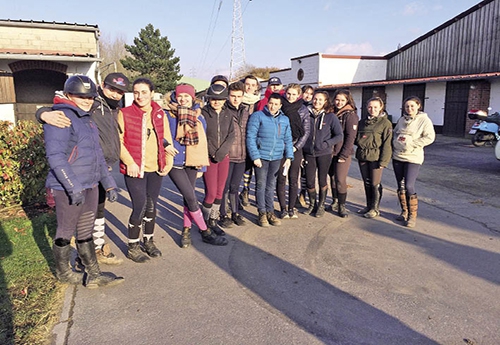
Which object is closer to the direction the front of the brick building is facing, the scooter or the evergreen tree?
the scooter

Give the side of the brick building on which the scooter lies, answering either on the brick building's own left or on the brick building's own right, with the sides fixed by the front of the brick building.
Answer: on the brick building's own left

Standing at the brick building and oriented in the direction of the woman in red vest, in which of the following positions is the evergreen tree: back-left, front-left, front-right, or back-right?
back-left

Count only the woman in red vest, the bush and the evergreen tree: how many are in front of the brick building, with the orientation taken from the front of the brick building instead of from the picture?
2

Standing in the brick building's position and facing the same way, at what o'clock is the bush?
The bush is roughly at 12 o'clock from the brick building.

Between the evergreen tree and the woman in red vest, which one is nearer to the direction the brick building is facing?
the woman in red vest

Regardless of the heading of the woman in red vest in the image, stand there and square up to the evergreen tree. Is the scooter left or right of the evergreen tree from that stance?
right

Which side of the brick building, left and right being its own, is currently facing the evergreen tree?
back

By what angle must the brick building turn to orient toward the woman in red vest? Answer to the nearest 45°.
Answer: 0° — it already faces them

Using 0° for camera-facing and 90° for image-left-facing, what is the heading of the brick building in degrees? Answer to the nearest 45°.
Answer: approximately 0°

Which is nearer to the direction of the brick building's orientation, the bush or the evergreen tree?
the bush
